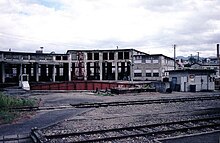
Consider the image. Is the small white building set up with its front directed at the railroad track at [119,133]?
yes

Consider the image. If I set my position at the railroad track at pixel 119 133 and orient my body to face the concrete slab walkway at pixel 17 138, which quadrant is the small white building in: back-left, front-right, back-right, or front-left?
back-right

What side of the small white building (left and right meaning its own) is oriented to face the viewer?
front

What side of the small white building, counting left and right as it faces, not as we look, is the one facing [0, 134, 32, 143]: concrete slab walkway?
front

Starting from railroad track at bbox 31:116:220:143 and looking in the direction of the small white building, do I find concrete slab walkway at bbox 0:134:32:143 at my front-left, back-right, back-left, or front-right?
back-left

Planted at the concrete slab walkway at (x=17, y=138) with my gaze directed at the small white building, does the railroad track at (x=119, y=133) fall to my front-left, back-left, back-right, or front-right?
front-right

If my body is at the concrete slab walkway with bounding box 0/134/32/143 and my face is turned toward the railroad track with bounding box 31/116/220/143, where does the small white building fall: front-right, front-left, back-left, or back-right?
front-left
